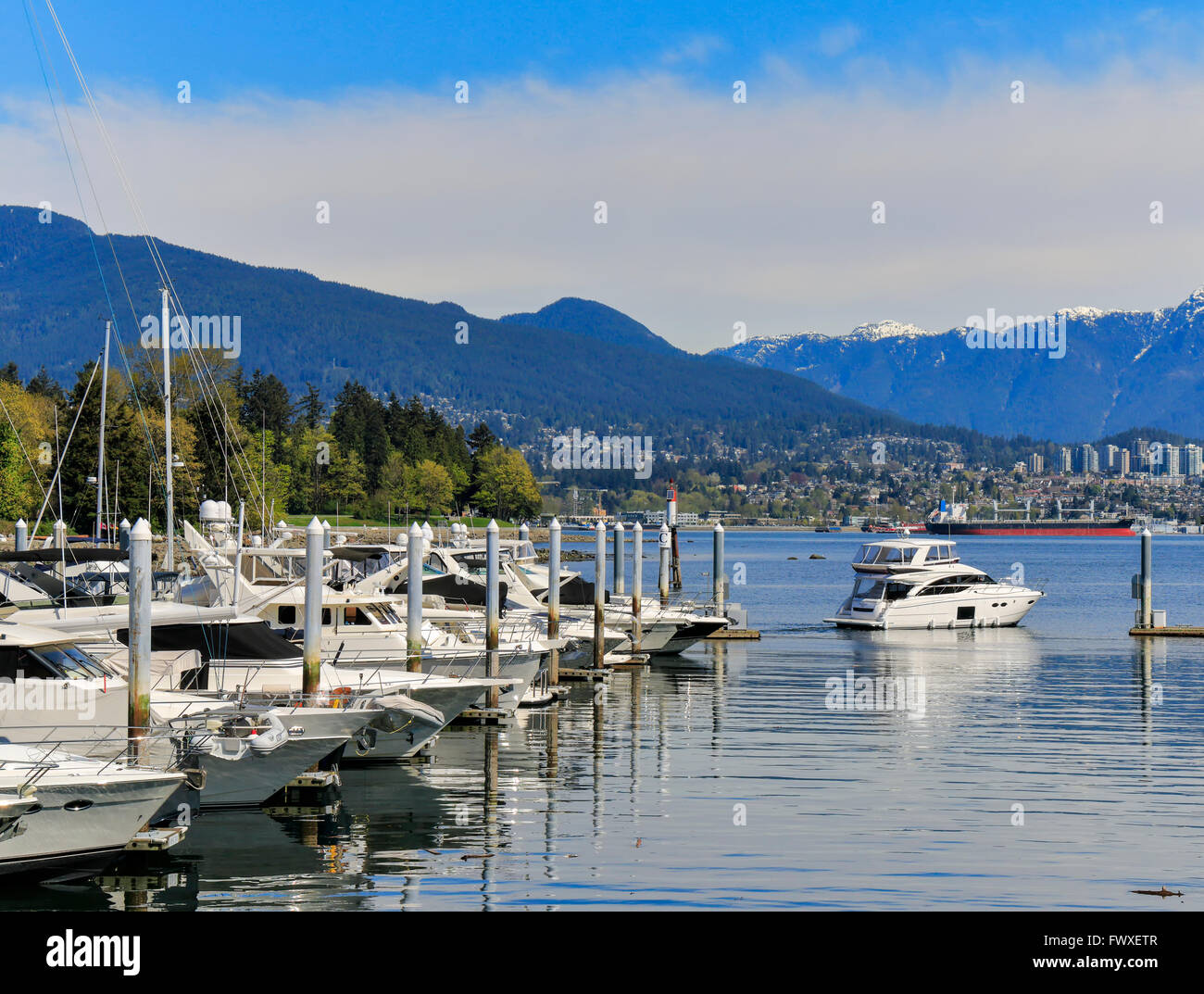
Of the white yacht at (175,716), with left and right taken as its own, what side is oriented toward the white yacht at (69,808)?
right

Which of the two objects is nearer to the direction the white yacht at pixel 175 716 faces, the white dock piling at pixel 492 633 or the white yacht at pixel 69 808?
the white dock piling

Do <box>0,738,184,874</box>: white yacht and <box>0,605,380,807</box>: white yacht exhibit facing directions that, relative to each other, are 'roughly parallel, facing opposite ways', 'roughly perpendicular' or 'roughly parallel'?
roughly parallel

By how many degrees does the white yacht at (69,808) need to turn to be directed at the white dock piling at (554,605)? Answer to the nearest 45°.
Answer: approximately 45° to its left

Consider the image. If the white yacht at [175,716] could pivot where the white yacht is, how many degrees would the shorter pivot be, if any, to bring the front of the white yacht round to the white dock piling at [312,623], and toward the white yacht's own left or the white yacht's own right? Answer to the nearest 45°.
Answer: approximately 45° to the white yacht's own left

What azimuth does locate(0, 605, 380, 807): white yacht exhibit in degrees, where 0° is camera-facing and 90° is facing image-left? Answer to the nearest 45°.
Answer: approximately 270°

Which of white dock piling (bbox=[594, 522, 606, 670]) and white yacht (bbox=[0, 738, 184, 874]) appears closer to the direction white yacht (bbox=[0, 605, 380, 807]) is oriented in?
the white dock piling

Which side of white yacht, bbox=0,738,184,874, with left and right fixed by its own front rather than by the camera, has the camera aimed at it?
right

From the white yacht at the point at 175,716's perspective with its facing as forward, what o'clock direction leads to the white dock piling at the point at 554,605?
The white dock piling is roughly at 10 o'clock from the white yacht.

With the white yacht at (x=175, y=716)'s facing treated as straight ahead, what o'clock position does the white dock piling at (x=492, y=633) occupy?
The white dock piling is roughly at 10 o'clock from the white yacht.

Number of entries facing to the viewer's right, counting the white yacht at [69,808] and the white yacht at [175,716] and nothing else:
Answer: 2

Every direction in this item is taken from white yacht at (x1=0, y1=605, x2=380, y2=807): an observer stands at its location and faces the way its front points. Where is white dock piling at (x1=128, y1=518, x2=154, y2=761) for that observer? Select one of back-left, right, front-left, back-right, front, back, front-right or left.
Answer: right

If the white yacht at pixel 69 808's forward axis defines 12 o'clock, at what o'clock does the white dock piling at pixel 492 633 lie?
The white dock piling is roughly at 10 o'clock from the white yacht.
